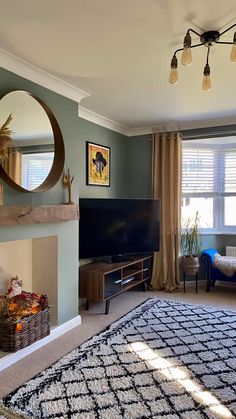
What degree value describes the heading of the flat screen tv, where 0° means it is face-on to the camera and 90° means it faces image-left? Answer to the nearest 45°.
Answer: approximately 315°

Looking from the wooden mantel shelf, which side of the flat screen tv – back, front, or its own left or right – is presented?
right

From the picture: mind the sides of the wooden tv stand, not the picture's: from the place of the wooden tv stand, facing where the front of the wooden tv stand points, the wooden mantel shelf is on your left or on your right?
on your right

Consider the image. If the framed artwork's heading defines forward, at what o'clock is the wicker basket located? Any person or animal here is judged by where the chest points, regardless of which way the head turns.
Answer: The wicker basket is roughly at 2 o'clock from the framed artwork.

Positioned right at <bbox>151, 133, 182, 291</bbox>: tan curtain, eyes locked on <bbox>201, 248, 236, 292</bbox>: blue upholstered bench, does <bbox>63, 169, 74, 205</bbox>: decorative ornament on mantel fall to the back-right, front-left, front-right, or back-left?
back-right

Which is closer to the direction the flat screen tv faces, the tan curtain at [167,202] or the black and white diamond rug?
the black and white diamond rug

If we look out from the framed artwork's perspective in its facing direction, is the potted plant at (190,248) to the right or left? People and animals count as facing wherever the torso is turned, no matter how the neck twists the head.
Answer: on its left

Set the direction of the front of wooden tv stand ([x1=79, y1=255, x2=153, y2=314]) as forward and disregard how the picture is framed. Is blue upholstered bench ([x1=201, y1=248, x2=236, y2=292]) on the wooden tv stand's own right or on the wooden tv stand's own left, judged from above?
on the wooden tv stand's own left

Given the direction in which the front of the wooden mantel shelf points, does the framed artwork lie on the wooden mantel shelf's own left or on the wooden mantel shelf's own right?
on the wooden mantel shelf's own left

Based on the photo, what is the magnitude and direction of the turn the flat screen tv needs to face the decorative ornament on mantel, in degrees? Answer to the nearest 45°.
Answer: approximately 90° to its right
